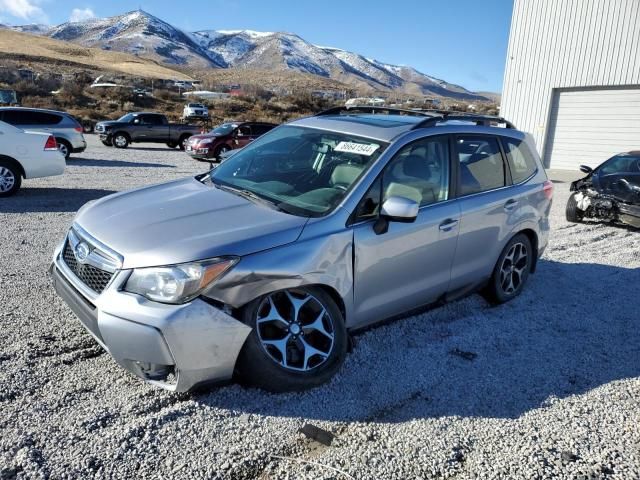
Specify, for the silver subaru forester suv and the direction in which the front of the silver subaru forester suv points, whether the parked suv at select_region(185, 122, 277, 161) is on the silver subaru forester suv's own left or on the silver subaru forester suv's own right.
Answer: on the silver subaru forester suv's own right

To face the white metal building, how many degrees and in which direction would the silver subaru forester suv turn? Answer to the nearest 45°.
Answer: approximately 180°

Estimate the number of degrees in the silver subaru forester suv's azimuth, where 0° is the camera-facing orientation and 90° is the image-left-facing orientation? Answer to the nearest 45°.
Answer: approximately 45°

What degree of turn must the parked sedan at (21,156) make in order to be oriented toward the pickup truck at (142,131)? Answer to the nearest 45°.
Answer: approximately 90° to its right

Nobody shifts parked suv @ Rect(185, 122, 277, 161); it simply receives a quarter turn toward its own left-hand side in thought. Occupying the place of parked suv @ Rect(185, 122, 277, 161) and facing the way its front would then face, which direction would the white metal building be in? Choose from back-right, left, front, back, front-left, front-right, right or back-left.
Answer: front-left

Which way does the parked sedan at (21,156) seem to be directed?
to the viewer's left

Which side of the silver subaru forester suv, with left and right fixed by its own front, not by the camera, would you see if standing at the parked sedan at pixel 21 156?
right
